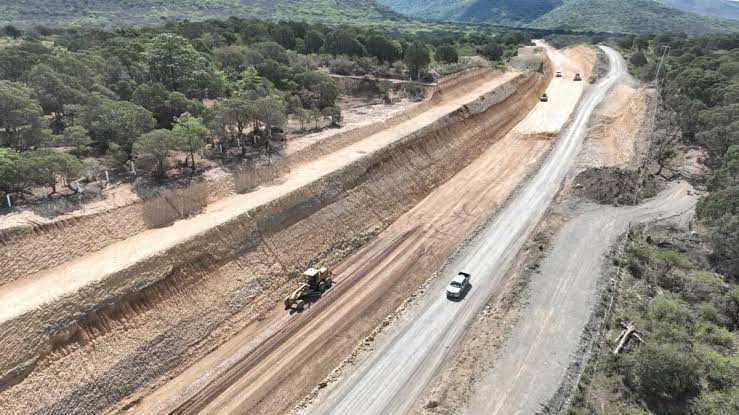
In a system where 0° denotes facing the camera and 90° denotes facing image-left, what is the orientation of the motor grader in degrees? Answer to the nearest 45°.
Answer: approximately 45°

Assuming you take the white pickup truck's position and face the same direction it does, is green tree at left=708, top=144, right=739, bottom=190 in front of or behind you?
behind

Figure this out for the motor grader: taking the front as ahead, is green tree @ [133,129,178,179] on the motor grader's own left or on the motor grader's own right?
on the motor grader's own right

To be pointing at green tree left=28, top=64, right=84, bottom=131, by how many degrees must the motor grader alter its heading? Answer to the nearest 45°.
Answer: approximately 90° to its right

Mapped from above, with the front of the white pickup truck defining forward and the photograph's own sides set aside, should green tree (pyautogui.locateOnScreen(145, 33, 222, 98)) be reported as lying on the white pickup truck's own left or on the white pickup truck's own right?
on the white pickup truck's own right

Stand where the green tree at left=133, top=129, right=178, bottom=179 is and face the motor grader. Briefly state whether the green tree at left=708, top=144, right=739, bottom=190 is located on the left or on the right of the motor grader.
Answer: left

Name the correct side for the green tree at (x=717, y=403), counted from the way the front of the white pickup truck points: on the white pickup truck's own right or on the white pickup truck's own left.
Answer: on the white pickup truck's own left

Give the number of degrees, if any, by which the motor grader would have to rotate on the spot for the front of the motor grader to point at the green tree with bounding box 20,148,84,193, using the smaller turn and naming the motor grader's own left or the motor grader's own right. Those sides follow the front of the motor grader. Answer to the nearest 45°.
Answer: approximately 45° to the motor grader's own right

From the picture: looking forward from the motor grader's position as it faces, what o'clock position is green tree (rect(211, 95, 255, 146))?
The green tree is roughly at 4 o'clock from the motor grader.

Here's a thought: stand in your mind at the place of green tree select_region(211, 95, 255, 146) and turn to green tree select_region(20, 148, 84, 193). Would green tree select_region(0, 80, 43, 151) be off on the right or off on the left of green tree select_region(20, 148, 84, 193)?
right

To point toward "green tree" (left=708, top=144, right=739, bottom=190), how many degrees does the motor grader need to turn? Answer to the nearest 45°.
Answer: approximately 135° to its left

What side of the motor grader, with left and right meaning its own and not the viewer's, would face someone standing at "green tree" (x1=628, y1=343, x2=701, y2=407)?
left
